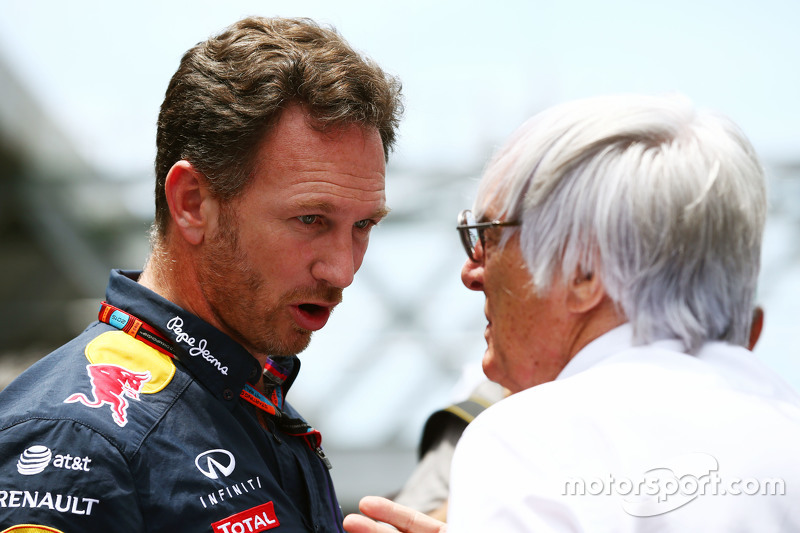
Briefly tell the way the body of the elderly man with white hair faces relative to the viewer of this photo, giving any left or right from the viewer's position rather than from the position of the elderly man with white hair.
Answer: facing away from the viewer and to the left of the viewer

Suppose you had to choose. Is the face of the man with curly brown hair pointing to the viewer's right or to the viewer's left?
to the viewer's right

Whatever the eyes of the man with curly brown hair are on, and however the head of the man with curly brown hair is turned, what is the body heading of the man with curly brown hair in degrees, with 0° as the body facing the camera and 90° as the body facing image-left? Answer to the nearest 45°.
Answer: approximately 315°

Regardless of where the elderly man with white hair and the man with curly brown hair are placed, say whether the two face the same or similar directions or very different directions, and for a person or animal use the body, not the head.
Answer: very different directions

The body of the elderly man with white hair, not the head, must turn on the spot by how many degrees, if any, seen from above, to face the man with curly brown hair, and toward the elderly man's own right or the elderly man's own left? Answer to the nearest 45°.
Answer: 0° — they already face them

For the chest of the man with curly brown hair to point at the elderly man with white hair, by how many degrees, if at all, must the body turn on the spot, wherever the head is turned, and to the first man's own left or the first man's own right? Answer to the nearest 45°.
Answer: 0° — they already face them
